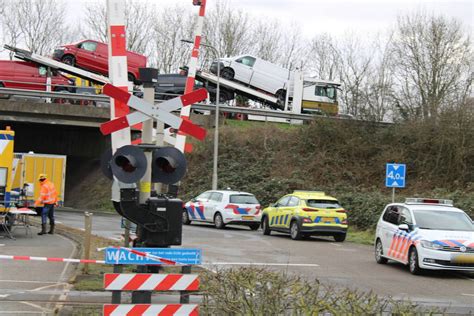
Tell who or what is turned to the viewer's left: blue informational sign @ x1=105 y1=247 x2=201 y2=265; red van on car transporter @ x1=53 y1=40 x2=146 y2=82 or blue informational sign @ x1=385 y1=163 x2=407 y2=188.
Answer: the red van on car transporter

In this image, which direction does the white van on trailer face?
to the viewer's left

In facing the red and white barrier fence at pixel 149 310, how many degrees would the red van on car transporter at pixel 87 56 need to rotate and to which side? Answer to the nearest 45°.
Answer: approximately 90° to its left

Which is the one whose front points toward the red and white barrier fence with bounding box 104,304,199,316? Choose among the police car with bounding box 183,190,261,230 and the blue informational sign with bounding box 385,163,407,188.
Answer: the blue informational sign

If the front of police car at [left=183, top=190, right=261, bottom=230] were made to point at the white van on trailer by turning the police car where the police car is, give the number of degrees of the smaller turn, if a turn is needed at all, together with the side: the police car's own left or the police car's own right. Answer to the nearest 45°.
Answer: approximately 45° to the police car's own right

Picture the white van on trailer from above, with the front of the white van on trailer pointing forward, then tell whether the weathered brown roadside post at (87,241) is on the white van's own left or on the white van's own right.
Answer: on the white van's own left

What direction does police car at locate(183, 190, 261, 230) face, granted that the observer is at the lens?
facing away from the viewer and to the left of the viewer

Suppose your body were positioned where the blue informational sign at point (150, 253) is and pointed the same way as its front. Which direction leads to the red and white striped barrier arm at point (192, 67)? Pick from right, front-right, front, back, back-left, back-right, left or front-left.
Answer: back

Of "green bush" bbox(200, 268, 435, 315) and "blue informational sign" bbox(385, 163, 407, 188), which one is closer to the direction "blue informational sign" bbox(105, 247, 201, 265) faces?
the green bush

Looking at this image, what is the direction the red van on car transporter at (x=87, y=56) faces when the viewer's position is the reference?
facing to the left of the viewer

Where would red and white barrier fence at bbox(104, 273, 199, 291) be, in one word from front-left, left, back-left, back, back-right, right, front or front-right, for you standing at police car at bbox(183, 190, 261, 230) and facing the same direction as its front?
back-left
